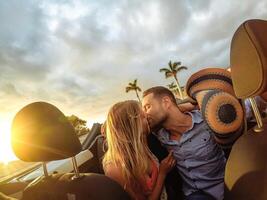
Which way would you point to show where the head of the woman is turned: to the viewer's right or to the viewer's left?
to the viewer's right

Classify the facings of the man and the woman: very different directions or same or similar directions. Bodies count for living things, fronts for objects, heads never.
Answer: very different directions

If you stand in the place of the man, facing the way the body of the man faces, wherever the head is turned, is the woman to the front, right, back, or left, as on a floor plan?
front

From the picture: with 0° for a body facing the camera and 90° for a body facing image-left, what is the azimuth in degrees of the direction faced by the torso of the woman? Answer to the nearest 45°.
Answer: approximately 225°

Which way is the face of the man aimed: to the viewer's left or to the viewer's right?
to the viewer's left

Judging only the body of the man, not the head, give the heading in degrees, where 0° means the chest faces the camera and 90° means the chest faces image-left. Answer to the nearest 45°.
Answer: approximately 45°
